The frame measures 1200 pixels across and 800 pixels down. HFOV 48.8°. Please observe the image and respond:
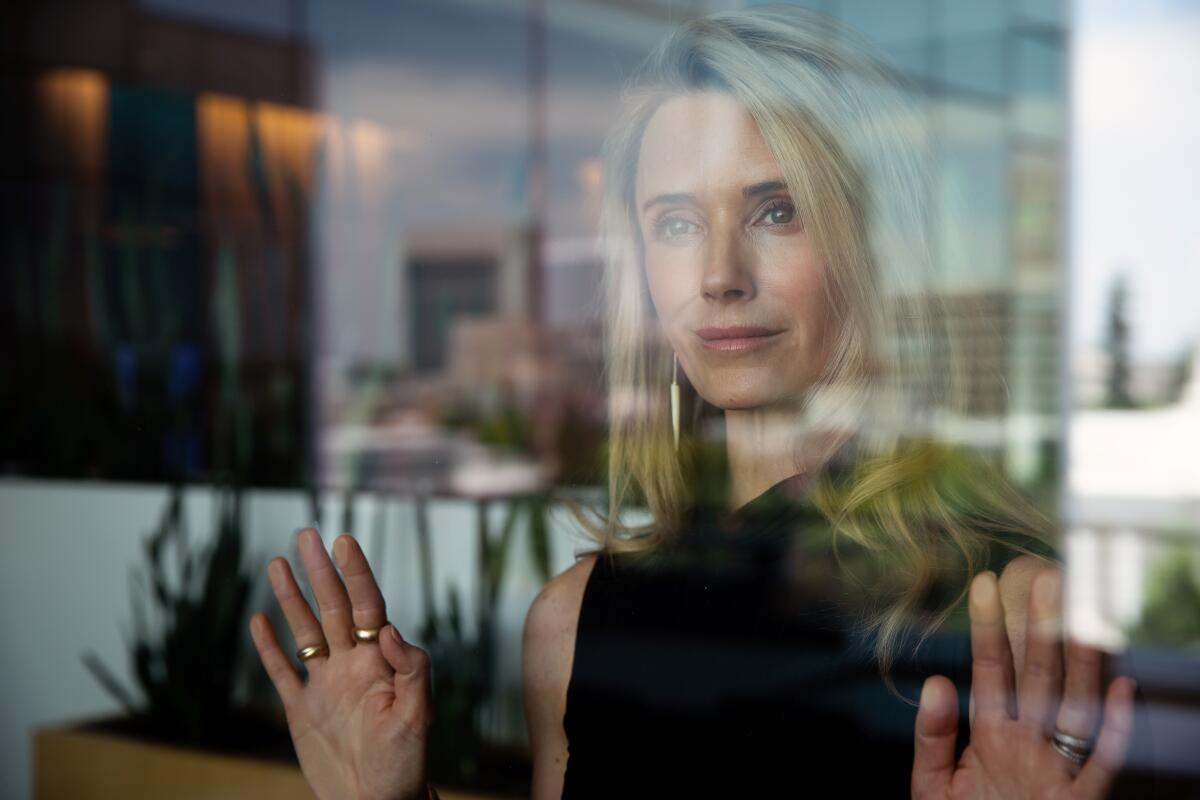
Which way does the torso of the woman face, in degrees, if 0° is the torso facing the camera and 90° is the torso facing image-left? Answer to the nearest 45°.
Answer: approximately 0°
